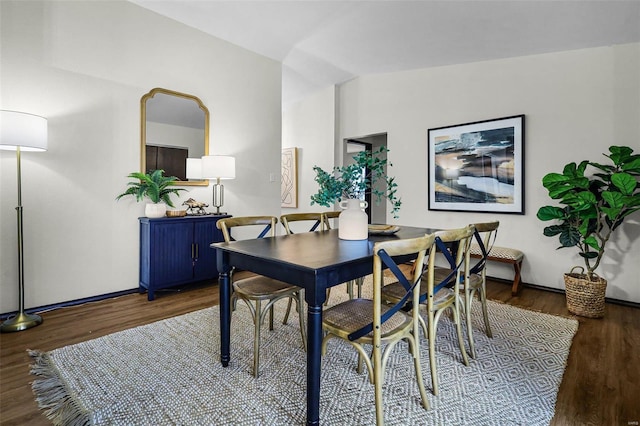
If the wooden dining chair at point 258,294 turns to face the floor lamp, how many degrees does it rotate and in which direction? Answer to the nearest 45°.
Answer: approximately 180°

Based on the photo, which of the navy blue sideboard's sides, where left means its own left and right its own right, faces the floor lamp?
right

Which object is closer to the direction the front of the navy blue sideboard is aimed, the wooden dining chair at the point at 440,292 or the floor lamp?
the wooden dining chair

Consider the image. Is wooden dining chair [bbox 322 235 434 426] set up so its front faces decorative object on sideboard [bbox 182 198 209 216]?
yes

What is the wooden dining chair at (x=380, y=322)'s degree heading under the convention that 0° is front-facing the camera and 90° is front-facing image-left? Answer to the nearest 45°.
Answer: approximately 135°

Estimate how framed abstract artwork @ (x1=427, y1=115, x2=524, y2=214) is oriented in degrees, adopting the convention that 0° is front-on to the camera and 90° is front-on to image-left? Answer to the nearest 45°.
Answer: approximately 45°

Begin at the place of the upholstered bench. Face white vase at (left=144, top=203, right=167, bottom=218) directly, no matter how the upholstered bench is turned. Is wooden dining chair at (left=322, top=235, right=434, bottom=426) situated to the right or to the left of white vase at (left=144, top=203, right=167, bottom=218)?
left
